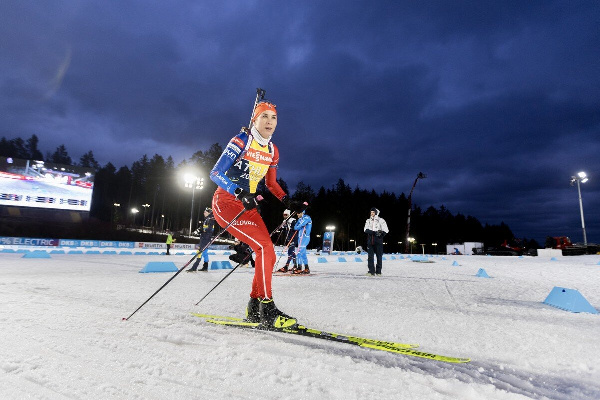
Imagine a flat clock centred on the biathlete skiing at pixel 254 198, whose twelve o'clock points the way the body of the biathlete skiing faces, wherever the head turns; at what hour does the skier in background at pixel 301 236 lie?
The skier in background is roughly at 8 o'clock from the biathlete skiing.

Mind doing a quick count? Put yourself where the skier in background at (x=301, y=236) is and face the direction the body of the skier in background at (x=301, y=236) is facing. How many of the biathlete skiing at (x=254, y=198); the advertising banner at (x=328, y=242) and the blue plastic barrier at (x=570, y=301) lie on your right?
1

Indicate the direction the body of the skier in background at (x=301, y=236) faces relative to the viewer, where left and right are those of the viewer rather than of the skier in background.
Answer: facing to the left of the viewer

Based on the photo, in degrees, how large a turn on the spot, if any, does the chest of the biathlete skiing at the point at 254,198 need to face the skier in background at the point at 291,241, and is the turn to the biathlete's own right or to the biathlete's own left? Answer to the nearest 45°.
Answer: approximately 135° to the biathlete's own left

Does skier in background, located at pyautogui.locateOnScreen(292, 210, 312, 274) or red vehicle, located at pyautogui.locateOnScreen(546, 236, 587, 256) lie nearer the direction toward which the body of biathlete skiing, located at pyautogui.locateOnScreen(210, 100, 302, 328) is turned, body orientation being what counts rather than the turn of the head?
the red vehicle

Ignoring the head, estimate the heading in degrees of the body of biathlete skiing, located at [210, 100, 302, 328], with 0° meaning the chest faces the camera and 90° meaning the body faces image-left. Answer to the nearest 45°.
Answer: approximately 315°

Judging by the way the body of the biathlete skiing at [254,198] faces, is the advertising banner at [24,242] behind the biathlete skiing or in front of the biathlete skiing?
behind

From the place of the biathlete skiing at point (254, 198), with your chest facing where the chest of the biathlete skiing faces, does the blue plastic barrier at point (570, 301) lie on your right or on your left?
on your left

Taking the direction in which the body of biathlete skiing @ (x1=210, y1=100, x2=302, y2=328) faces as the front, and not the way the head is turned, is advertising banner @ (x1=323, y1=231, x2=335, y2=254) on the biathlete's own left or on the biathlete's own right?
on the biathlete's own left

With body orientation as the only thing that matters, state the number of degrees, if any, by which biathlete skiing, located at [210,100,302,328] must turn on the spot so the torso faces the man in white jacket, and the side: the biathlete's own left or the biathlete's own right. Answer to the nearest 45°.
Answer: approximately 90° to the biathlete's own left
